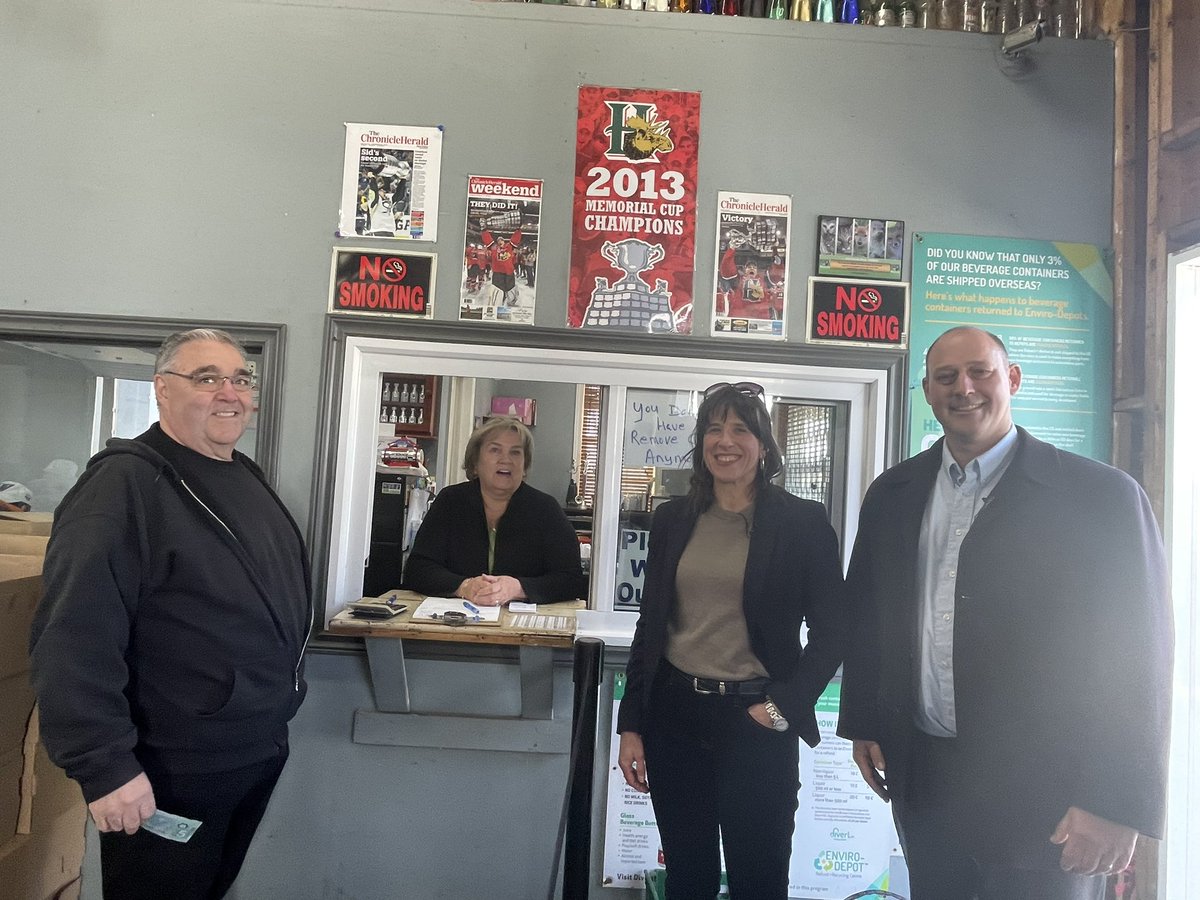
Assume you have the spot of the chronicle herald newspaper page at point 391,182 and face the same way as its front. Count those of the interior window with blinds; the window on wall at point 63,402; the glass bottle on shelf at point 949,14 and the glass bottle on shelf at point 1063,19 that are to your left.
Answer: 3

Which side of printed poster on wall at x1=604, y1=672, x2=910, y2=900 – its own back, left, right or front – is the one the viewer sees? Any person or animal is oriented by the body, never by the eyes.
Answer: front

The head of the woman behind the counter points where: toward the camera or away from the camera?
toward the camera

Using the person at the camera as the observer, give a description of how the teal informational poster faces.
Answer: facing the viewer

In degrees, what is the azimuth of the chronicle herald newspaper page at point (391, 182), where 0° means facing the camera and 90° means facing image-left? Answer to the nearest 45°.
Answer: approximately 0°

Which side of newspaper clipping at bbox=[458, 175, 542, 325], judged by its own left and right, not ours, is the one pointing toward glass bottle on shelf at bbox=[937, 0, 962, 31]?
left

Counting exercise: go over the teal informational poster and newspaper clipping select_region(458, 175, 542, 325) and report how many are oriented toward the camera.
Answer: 2

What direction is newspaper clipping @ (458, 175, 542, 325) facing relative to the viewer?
toward the camera

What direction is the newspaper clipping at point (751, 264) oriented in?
toward the camera

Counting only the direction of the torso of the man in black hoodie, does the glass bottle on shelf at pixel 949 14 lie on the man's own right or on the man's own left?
on the man's own left

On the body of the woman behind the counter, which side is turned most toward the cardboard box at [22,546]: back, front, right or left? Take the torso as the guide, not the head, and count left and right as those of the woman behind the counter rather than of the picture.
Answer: right

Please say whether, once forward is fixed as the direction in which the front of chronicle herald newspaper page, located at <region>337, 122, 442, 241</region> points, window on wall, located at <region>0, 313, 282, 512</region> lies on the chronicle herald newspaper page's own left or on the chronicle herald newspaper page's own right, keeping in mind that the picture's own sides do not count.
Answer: on the chronicle herald newspaper page's own right

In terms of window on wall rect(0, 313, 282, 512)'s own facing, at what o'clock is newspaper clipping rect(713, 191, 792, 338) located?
The newspaper clipping is roughly at 10 o'clock from the window on wall.

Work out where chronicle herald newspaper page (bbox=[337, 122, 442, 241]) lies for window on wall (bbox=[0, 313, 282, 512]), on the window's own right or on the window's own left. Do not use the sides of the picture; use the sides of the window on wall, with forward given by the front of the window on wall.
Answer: on the window's own left
